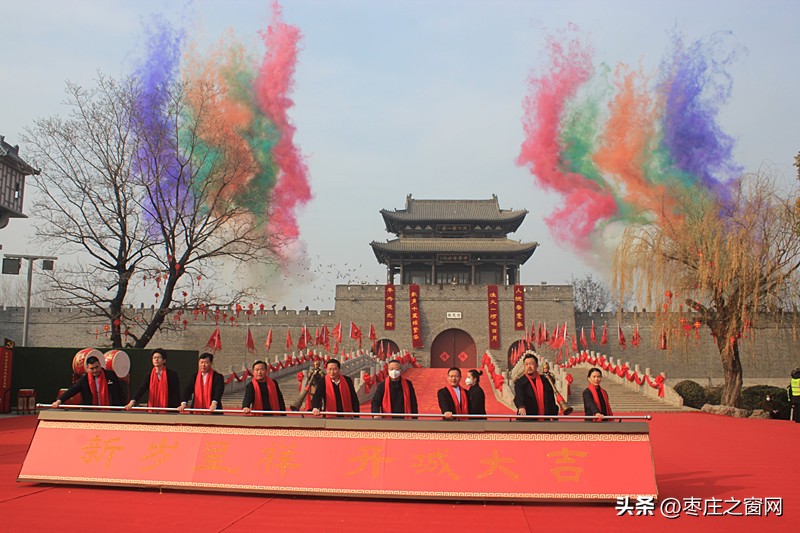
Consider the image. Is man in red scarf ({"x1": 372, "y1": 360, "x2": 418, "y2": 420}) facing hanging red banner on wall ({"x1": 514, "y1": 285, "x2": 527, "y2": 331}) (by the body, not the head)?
no

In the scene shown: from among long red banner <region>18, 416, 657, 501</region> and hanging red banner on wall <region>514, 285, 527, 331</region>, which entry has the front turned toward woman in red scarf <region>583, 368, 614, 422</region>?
the hanging red banner on wall

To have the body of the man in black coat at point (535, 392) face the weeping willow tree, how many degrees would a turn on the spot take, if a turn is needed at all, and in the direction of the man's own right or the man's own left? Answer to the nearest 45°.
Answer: approximately 135° to the man's own left

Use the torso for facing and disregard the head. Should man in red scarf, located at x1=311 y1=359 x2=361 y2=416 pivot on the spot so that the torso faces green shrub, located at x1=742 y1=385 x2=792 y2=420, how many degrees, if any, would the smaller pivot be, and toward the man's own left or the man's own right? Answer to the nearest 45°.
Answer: approximately 135° to the man's own left

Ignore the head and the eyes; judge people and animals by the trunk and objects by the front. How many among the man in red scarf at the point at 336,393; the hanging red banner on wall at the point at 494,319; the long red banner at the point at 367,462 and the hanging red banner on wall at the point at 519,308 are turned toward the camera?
4

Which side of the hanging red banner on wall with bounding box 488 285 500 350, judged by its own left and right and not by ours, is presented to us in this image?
front

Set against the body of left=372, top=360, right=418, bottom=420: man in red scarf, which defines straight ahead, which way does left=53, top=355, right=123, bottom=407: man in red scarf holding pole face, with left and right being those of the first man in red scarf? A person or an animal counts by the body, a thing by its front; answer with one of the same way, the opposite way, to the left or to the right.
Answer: the same way

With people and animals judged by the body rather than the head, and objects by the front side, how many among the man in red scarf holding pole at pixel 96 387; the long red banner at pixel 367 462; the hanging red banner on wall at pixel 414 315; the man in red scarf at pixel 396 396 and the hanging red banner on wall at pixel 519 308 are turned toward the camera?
5

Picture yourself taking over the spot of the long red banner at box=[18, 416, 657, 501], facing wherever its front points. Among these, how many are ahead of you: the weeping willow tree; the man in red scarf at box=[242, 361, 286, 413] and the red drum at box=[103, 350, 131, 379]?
0

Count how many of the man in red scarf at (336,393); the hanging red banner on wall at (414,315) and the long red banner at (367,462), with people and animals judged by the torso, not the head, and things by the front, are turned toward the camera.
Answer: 3

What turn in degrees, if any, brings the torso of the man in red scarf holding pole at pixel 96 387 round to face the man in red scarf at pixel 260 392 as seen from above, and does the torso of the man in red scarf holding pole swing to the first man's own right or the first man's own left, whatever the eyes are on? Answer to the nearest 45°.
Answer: approximately 45° to the first man's own left

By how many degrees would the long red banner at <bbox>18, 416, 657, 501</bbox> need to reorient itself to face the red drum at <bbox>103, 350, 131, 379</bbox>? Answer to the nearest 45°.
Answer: approximately 135° to its right

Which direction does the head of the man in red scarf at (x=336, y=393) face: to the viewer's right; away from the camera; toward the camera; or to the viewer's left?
toward the camera

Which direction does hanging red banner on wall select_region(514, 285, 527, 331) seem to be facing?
toward the camera

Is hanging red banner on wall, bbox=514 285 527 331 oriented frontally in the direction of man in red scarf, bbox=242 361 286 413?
yes

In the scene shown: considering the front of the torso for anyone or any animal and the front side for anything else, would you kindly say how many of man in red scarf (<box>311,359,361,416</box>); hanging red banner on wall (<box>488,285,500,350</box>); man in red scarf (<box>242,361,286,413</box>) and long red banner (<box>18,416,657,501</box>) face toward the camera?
4

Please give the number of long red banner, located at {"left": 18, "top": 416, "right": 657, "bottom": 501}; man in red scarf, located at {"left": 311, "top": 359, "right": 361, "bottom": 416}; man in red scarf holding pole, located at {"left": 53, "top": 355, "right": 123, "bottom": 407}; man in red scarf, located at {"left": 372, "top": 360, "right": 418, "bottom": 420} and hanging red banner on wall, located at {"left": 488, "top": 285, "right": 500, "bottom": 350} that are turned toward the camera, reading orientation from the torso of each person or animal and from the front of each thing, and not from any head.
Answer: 5

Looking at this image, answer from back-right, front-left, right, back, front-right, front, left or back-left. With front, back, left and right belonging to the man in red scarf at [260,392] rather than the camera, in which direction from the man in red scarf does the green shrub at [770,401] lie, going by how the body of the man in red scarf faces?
back-left

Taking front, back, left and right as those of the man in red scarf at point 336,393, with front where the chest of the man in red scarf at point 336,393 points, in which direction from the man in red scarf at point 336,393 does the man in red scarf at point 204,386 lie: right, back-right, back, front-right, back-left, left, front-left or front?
right

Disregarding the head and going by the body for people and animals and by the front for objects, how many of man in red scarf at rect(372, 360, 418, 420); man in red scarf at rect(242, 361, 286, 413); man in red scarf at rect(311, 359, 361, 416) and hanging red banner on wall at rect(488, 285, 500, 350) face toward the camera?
4

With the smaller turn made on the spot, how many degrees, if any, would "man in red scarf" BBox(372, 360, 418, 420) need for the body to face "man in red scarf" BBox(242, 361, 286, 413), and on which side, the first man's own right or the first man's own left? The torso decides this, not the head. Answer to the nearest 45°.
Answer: approximately 90° to the first man's own right

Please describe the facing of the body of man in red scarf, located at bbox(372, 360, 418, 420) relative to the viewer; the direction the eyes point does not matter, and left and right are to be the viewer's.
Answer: facing the viewer

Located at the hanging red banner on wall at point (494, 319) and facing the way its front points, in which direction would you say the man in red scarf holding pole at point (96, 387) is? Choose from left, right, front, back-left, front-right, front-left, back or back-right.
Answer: front
